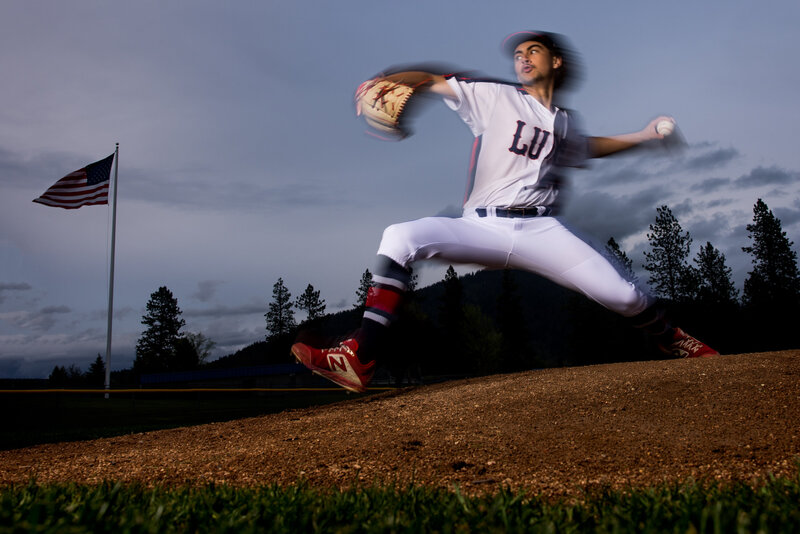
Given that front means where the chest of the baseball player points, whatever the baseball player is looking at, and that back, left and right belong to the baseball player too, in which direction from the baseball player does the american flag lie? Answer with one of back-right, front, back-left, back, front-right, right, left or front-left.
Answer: back-right

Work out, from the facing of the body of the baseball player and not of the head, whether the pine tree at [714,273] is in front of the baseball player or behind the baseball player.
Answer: behind

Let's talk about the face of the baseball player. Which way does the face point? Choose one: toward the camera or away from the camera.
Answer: toward the camera

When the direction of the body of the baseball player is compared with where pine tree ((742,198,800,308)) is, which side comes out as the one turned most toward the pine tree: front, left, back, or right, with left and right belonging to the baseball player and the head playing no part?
back

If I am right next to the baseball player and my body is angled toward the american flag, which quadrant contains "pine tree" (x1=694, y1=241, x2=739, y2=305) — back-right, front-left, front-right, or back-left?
front-right

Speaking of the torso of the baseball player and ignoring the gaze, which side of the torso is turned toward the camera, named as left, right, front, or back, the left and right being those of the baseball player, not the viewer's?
front

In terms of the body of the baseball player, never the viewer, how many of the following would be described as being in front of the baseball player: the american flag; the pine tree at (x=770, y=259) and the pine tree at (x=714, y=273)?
0

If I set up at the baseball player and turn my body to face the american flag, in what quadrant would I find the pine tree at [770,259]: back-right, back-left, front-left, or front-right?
front-right

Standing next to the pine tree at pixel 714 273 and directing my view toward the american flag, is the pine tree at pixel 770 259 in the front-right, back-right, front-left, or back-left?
back-left
